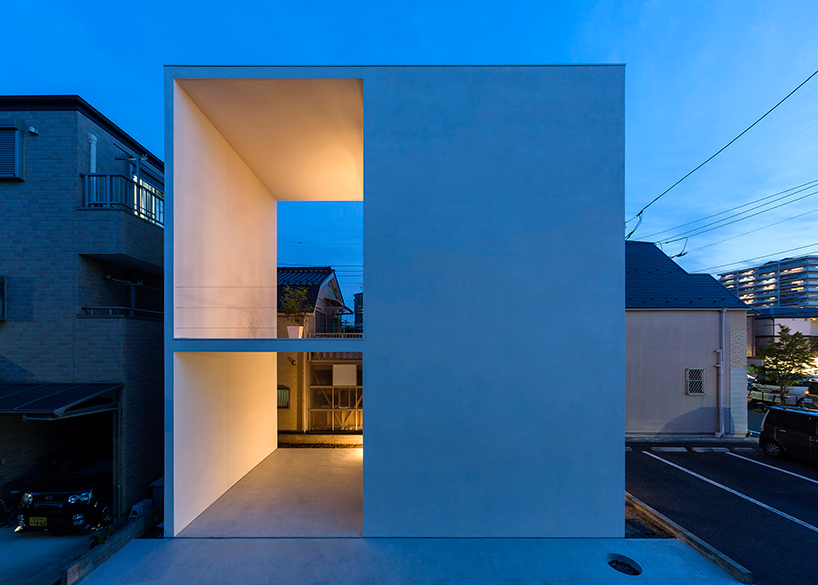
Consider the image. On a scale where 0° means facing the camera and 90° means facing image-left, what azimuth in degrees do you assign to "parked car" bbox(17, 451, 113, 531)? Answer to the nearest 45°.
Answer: approximately 45°

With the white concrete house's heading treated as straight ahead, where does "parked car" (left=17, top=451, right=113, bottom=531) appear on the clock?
The parked car is roughly at 3 o'clock from the white concrete house.

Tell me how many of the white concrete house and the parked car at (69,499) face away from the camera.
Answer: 0

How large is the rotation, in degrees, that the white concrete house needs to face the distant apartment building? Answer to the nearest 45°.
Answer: approximately 135° to its left

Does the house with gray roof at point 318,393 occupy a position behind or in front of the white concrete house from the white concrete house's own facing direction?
behind

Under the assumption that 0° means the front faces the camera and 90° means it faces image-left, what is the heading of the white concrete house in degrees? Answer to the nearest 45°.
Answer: approximately 0°
